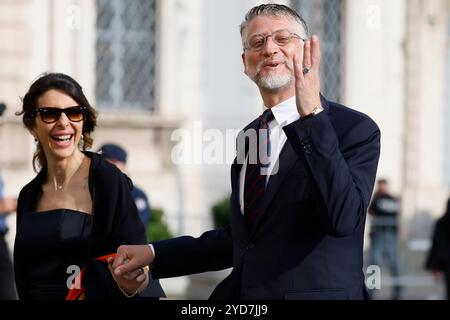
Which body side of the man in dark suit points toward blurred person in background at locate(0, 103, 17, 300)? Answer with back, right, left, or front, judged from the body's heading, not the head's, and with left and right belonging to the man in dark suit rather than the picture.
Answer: right

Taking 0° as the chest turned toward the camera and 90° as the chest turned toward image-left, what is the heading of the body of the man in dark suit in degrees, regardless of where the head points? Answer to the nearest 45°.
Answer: approximately 45°

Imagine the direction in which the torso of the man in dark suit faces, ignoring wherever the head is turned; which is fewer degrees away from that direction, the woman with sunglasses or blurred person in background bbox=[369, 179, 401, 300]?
the woman with sunglasses

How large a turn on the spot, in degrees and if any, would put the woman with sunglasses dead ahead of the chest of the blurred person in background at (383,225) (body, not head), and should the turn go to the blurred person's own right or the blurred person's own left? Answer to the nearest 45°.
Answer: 0° — they already face them

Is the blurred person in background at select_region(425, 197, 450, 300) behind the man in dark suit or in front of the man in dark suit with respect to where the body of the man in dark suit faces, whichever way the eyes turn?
behind

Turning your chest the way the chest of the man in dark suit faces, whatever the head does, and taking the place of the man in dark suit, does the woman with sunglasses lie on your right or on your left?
on your right

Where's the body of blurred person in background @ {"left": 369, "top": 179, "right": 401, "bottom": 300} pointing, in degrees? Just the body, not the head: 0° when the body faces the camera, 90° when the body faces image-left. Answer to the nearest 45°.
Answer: approximately 0°
